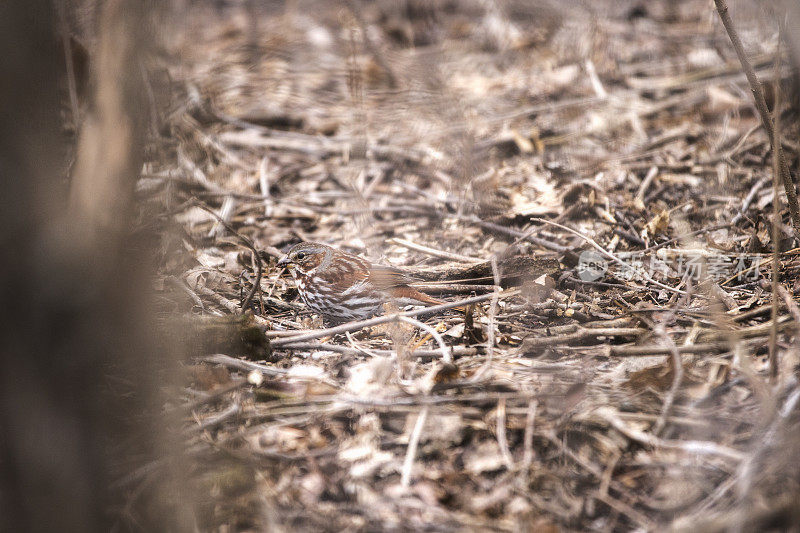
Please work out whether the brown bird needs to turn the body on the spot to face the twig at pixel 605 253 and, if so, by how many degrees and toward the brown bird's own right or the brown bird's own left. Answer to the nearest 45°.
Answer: approximately 180°

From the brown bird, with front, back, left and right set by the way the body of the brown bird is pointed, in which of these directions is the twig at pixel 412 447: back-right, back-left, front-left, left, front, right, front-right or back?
left

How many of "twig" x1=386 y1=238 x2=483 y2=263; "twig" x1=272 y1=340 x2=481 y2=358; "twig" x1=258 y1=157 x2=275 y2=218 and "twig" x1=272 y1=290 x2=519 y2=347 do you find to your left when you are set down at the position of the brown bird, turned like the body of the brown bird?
2

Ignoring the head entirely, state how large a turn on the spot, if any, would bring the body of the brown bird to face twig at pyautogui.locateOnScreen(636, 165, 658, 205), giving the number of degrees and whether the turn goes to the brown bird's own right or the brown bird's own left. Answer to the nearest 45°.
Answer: approximately 180°

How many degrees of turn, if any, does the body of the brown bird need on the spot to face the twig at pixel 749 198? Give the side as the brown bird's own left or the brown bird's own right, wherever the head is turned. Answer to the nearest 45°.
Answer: approximately 180°

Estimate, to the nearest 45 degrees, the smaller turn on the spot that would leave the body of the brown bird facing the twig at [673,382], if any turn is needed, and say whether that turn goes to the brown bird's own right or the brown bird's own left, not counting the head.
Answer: approximately 135° to the brown bird's own left

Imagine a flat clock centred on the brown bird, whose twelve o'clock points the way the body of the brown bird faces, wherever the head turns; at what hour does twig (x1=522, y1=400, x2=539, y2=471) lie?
The twig is roughly at 8 o'clock from the brown bird.

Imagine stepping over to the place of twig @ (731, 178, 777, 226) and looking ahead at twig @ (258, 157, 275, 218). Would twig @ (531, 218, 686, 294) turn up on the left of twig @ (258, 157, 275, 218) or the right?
left

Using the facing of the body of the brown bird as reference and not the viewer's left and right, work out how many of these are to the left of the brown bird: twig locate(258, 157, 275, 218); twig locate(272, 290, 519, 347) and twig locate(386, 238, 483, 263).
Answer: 1

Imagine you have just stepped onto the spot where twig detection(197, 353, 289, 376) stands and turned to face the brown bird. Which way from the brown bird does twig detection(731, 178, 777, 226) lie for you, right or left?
right

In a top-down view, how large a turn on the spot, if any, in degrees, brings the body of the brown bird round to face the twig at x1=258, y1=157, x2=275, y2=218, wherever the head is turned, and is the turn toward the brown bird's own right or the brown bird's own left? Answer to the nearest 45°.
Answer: approximately 90° to the brown bird's own right

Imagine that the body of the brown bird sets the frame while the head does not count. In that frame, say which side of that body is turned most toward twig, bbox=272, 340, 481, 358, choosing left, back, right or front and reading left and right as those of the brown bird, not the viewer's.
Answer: left

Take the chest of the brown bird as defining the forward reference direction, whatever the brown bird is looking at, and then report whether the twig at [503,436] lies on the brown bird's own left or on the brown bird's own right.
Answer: on the brown bird's own left

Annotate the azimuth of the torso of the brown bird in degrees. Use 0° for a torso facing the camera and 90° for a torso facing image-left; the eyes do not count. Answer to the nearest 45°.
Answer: approximately 90°
